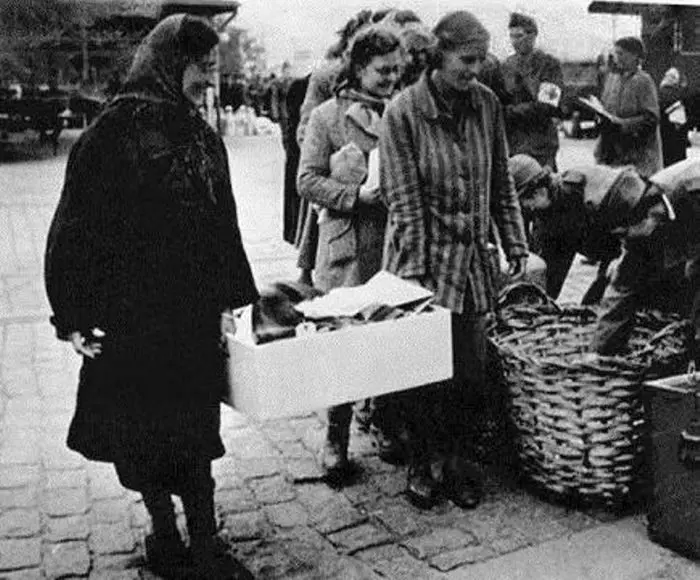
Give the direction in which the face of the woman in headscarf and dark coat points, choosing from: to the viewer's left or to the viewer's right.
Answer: to the viewer's right

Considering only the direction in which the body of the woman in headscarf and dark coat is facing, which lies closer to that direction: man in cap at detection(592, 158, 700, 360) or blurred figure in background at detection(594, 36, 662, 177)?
the man in cap

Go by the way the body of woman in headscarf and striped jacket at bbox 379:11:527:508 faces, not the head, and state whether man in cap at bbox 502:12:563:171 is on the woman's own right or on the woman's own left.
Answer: on the woman's own left

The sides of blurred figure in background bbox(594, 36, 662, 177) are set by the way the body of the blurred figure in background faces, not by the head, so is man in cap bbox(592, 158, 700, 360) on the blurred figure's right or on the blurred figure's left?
on the blurred figure's left

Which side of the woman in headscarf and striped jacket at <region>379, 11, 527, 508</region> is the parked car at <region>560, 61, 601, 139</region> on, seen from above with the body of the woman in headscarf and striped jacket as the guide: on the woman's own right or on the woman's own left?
on the woman's own left

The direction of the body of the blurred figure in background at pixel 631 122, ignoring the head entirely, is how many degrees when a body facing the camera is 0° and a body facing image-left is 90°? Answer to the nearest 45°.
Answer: approximately 45°

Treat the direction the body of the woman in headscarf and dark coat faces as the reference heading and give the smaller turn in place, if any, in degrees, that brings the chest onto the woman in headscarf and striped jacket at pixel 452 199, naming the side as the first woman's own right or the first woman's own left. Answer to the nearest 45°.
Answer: approximately 90° to the first woman's own left
